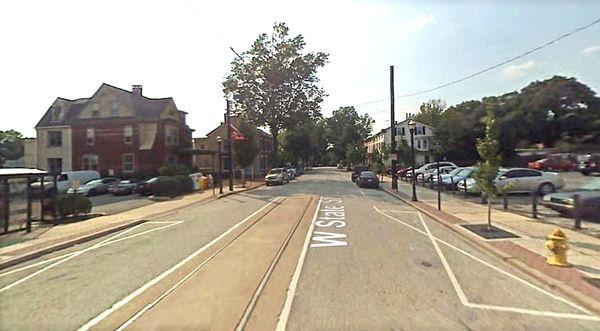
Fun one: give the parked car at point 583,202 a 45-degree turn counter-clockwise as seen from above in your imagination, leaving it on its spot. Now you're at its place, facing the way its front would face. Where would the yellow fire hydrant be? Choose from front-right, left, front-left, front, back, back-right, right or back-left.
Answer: front

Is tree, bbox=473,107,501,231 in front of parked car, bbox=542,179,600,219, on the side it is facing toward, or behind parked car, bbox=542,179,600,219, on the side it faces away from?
in front

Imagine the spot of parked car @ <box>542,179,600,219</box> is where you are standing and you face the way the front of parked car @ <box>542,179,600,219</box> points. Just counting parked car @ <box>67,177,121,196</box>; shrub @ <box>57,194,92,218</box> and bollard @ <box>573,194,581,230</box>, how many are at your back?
0

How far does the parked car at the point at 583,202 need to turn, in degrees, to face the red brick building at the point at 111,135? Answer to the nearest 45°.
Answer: approximately 45° to its right

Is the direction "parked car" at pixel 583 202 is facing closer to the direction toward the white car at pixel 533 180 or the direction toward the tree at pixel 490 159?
the tree

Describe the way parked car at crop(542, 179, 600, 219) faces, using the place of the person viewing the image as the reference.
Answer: facing the viewer and to the left of the viewer

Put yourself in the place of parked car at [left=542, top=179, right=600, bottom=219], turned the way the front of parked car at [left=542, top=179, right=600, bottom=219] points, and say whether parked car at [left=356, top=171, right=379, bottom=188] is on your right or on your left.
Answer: on your right

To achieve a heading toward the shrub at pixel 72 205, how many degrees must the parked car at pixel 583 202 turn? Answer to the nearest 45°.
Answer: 0° — it already faces it
